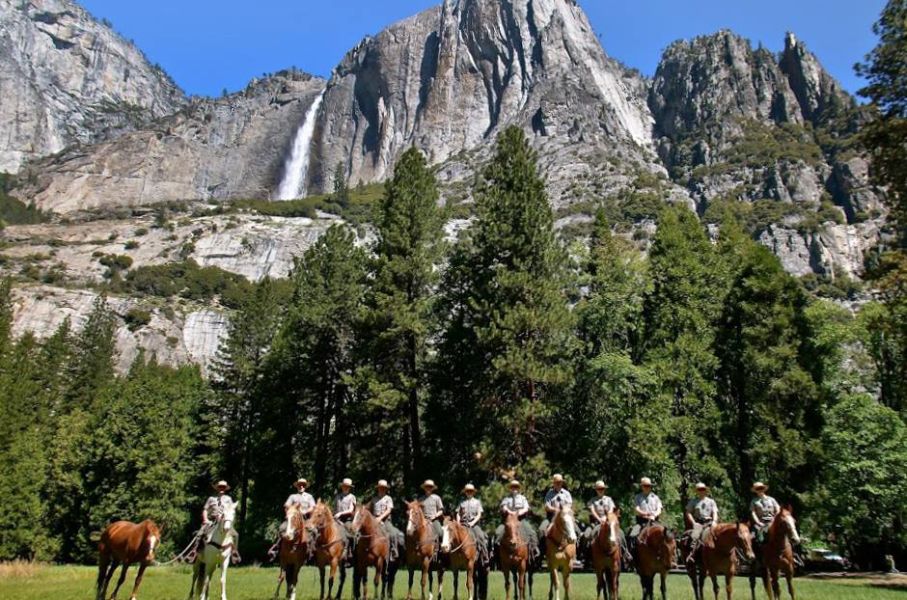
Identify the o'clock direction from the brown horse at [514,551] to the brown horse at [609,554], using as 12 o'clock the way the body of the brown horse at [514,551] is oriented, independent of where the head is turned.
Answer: the brown horse at [609,554] is roughly at 10 o'clock from the brown horse at [514,551].

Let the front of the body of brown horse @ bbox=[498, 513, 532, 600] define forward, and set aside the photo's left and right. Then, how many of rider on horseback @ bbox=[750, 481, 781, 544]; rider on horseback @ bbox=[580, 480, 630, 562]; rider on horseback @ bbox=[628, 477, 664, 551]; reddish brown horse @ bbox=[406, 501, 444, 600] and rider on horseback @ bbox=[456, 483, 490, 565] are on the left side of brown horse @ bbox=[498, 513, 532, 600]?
3

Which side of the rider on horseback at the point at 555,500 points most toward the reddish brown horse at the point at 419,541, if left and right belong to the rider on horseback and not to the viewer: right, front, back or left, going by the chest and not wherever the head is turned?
right

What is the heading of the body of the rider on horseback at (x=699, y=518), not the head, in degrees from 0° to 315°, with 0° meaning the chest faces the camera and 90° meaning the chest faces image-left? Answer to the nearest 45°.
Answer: approximately 315°

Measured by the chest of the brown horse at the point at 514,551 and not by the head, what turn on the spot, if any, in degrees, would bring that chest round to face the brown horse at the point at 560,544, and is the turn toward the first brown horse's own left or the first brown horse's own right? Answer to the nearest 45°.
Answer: approximately 45° to the first brown horse's own left

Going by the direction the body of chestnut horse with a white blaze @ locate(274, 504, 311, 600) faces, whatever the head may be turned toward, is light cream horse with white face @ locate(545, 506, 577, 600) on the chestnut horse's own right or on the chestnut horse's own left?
on the chestnut horse's own left
